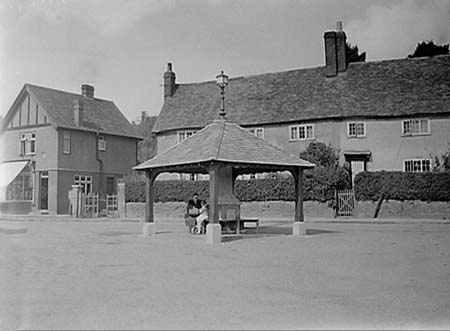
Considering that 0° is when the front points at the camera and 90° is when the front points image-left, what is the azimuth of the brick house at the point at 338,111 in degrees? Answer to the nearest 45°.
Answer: approximately 0°

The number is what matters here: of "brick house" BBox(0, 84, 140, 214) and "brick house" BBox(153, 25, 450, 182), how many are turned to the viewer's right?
0

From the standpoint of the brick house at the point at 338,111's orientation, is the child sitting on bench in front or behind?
in front

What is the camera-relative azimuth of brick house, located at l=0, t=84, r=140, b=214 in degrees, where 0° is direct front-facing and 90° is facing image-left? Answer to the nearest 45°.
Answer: approximately 45°

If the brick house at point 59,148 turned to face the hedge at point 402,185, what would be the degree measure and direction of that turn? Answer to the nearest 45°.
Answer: approximately 135° to its left
